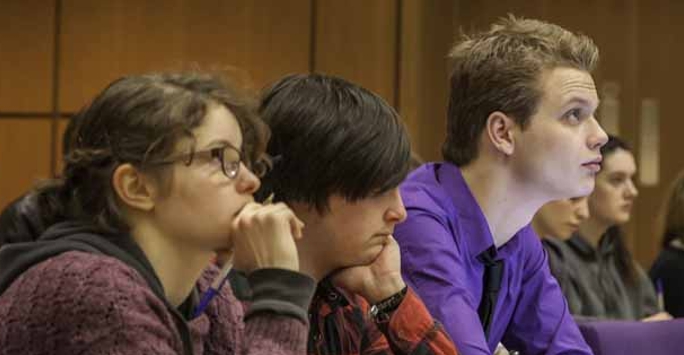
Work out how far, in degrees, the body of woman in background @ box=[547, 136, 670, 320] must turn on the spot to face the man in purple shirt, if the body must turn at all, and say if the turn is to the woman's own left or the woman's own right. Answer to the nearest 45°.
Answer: approximately 45° to the woman's own right

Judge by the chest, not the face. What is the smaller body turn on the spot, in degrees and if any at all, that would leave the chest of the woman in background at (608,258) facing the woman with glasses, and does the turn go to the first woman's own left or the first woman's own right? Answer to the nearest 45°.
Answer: approximately 45° to the first woman's own right

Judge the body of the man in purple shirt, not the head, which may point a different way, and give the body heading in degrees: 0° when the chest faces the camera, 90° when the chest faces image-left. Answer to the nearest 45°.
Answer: approximately 315°

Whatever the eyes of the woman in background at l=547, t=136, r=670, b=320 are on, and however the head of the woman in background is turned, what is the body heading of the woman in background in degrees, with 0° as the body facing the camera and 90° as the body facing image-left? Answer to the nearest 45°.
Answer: approximately 315°

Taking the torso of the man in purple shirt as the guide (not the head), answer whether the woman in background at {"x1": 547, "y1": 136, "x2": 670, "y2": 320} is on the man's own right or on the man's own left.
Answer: on the man's own left

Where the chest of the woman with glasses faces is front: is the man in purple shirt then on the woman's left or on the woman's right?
on the woman's left

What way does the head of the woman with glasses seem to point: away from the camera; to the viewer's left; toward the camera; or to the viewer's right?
to the viewer's right

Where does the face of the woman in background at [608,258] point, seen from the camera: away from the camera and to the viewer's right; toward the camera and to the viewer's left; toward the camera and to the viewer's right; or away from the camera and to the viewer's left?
toward the camera and to the viewer's right

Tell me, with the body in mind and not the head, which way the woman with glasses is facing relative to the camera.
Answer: to the viewer's right
